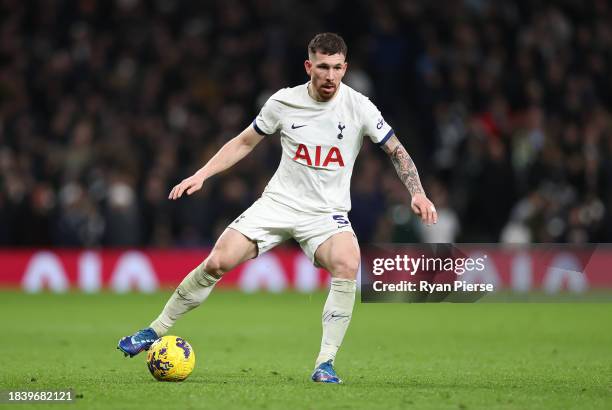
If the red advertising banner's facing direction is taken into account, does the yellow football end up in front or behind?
in front

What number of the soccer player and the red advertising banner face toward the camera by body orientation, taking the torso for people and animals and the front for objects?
2

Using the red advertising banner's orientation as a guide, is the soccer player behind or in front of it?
in front

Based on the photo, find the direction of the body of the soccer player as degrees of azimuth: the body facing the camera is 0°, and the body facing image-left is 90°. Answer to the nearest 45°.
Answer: approximately 0°

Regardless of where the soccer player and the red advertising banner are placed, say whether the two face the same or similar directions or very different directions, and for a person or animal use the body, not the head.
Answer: same or similar directions

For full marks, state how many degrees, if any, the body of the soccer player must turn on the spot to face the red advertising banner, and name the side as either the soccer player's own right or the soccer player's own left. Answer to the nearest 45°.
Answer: approximately 180°

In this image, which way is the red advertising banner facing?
toward the camera
